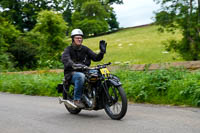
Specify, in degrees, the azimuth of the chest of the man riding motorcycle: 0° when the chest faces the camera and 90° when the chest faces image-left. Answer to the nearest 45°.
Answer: approximately 315°

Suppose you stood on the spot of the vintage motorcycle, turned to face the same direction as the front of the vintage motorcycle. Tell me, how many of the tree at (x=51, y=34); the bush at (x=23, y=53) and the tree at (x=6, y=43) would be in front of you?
0

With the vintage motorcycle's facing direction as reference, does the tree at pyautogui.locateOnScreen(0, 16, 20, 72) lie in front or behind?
behind

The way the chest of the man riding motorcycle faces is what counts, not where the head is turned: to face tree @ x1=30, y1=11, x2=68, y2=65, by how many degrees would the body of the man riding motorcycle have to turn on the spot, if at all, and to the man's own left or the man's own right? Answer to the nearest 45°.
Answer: approximately 135° to the man's own left

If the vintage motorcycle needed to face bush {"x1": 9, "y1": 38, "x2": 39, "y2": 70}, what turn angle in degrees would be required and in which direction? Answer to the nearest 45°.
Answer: approximately 135° to its left

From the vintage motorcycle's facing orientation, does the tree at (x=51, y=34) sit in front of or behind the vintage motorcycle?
behind

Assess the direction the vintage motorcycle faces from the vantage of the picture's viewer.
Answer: facing the viewer and to the right of the viewer
